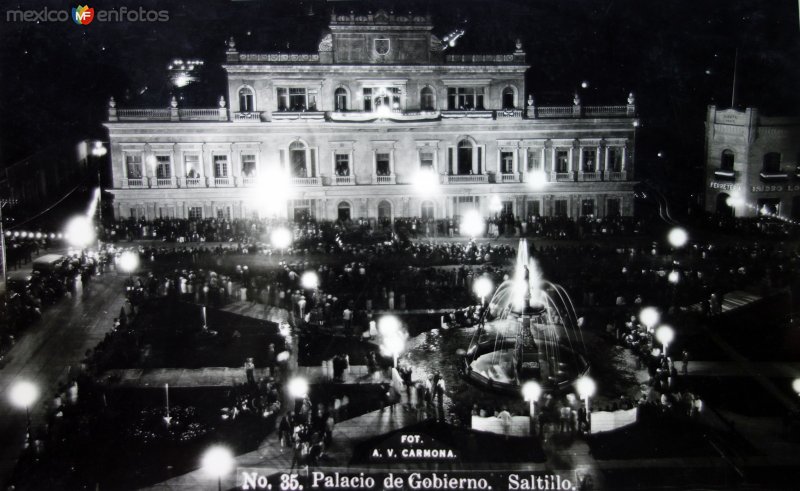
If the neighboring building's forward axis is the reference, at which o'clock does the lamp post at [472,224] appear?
The lamp post is roughly at 2 o'clock from the neighboring building.

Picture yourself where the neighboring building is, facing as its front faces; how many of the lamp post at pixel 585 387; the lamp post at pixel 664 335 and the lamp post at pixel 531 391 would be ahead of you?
3

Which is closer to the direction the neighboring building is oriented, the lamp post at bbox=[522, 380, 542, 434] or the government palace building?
the lamp post

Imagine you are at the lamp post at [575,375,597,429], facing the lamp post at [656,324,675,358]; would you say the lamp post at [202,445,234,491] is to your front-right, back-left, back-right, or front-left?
back-left

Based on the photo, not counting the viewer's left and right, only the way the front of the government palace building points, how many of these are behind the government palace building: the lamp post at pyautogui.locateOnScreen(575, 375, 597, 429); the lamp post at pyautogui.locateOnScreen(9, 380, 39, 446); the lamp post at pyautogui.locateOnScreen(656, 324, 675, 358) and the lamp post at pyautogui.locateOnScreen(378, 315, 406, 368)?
0

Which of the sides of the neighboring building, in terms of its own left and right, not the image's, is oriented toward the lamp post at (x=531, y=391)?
front

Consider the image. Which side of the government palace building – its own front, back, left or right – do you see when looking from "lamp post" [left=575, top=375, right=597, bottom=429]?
front

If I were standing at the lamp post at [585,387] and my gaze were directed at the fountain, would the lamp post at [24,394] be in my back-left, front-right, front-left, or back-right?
front-left

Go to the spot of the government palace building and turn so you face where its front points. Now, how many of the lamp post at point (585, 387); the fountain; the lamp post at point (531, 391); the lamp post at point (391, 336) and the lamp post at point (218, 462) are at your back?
0

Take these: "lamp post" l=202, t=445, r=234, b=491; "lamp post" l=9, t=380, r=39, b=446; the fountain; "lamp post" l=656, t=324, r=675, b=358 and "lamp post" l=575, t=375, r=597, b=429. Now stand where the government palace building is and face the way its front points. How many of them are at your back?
0

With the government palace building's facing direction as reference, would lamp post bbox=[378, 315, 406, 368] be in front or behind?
in front

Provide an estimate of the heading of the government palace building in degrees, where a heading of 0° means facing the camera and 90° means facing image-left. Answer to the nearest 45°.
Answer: approximately 0°

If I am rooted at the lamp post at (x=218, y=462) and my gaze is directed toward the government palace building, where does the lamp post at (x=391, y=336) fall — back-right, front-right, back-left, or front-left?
front-right

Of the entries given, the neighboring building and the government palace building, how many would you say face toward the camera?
2

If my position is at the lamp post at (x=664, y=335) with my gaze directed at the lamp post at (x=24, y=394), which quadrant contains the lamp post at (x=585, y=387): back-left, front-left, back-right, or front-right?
front-left

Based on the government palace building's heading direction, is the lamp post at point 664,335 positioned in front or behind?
in front

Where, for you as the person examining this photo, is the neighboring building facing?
facing the viewer

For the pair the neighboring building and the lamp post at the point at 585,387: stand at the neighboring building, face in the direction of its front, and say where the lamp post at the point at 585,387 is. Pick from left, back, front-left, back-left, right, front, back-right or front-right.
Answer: front
